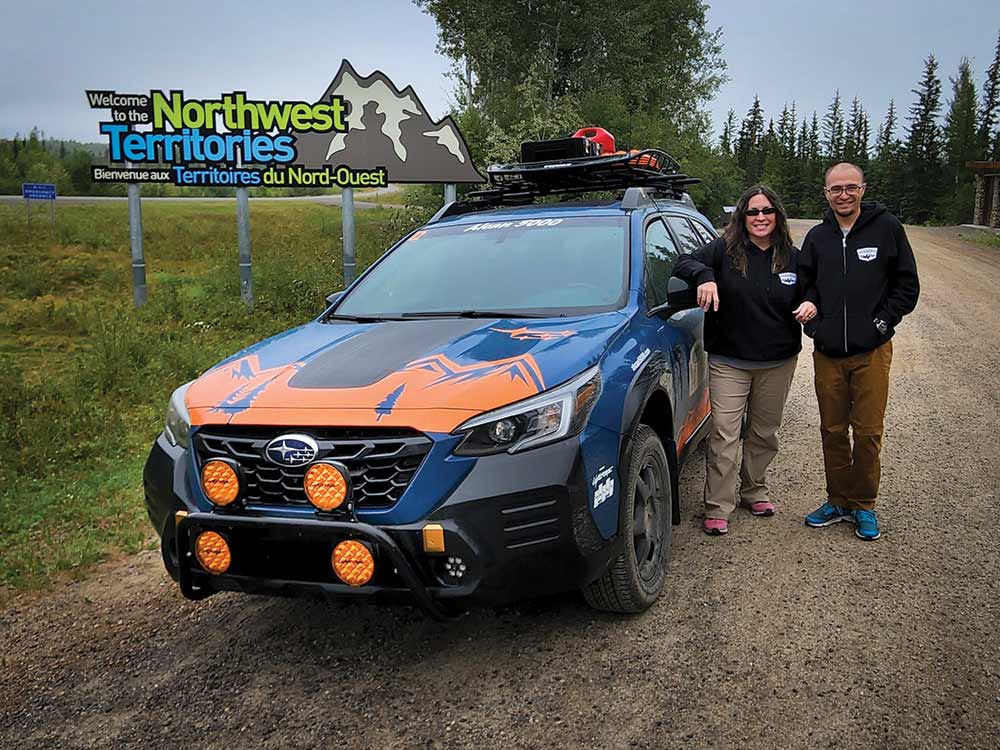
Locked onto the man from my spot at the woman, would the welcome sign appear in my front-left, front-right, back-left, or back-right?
back-left

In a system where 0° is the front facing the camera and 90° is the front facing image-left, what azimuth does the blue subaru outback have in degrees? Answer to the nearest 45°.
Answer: approximately 45°

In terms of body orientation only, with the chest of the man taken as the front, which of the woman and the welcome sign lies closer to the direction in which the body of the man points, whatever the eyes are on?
the woman

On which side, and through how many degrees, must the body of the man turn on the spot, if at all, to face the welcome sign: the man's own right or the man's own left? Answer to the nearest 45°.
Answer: approximately 135° to the man's own right

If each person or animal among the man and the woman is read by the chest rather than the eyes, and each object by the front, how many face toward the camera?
2

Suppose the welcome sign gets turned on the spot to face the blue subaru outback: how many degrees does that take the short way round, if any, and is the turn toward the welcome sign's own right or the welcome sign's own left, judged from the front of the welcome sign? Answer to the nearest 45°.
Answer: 0° — it already faces it

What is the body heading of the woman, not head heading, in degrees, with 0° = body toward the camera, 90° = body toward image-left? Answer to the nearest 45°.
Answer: approximately 0°

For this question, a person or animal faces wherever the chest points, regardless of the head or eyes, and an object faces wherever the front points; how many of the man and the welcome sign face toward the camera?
2

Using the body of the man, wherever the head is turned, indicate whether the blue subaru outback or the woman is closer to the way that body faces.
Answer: the blue subaru outback

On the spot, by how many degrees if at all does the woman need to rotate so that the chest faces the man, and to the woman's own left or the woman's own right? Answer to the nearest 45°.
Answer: approximately 90° to the woman's own left
